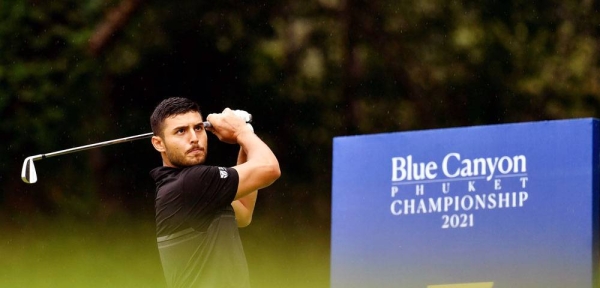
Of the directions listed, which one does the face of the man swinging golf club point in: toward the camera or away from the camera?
toward the camera

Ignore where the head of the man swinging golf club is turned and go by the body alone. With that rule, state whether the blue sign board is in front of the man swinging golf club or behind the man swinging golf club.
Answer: in front
